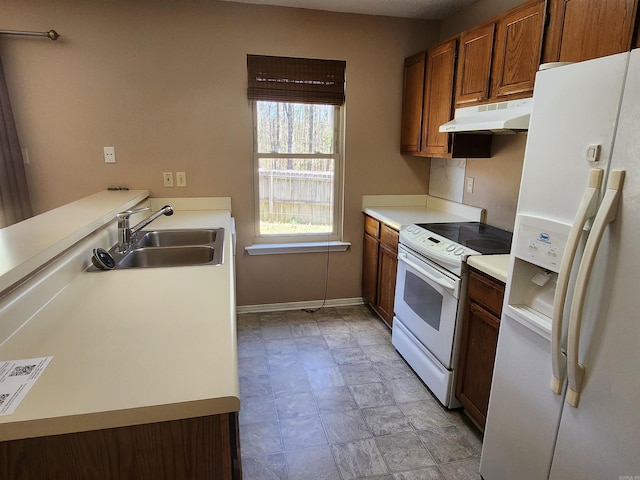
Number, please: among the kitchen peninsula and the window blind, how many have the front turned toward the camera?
1

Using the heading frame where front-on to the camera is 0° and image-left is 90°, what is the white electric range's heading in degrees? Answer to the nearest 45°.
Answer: approximately 45°

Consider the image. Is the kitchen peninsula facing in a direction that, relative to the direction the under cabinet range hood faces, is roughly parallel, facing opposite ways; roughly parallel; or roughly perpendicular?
roughly parallel, facing opposite ways

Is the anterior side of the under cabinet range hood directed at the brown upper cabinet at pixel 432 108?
no

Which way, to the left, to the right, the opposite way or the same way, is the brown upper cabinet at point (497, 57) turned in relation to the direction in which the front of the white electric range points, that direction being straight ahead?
the same way

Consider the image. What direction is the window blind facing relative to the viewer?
toward the camera

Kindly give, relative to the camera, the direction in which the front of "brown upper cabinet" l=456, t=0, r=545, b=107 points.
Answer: facing the viewer and to the left of the viewer

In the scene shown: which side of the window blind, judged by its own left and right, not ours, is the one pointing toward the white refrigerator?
front

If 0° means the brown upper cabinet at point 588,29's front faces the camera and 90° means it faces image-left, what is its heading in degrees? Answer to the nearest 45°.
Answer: approximately 45°

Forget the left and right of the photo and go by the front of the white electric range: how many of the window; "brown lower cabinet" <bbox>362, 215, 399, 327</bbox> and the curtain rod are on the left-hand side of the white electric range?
0

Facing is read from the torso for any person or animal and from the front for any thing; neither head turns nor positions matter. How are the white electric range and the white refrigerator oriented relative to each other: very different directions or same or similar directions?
same or similar directions

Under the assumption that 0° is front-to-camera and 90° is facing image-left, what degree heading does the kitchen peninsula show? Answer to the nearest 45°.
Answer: approximately 270°

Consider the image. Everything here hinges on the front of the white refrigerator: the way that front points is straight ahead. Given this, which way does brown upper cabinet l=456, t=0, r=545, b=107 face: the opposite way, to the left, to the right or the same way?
the same way

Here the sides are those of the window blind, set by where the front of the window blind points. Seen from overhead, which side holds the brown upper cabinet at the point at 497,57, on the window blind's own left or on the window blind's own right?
on the window blind's own left

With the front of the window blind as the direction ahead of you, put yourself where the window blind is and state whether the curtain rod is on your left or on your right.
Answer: on your right

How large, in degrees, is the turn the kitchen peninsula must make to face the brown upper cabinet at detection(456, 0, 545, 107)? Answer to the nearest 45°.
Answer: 0° — it already faces it
